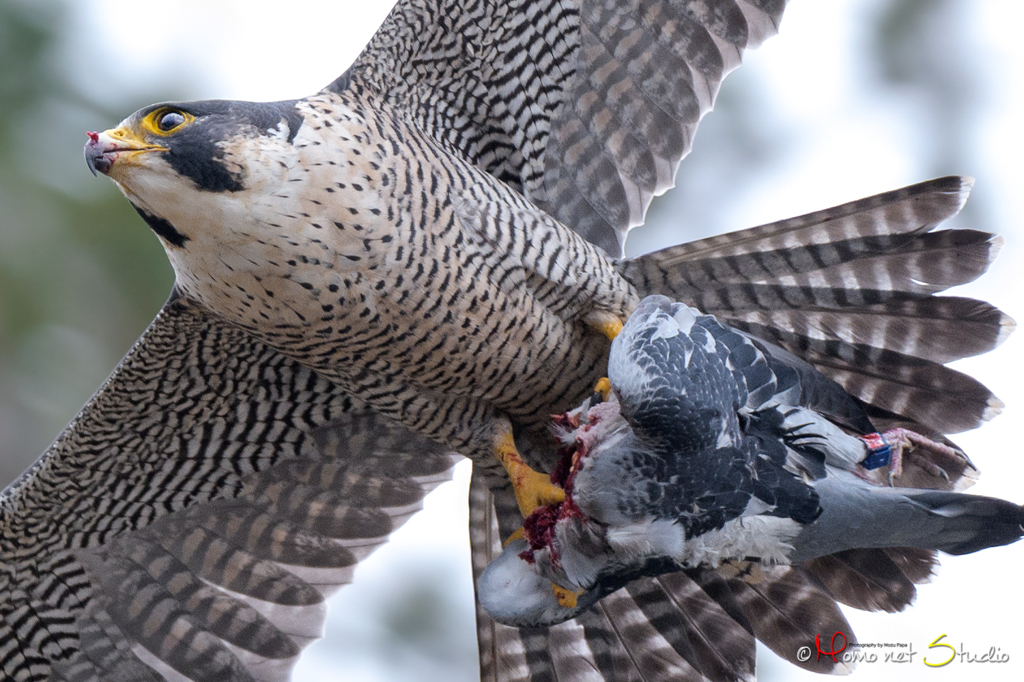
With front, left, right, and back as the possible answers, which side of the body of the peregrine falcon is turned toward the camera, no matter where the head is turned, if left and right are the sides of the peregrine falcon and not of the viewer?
left
